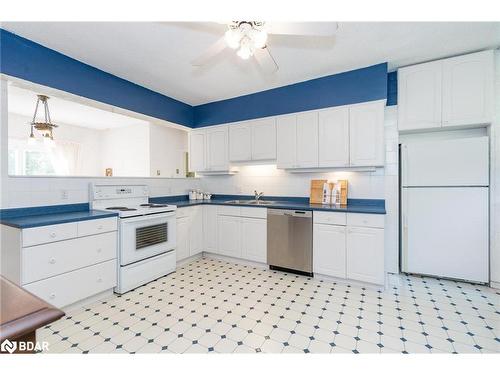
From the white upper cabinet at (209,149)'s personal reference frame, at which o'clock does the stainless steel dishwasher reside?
The stainless steel dishwasher is roughly at 9 o'clock from the white upper cabinet.

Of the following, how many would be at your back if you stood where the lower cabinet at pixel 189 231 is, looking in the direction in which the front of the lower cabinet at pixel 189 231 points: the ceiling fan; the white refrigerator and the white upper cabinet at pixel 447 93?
0

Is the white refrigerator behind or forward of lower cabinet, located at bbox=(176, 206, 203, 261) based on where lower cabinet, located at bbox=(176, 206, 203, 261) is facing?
forward

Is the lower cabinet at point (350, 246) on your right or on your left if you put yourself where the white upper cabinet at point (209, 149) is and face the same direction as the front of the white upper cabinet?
on your left

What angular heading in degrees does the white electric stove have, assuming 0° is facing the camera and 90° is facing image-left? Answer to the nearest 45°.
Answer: approximately 315°

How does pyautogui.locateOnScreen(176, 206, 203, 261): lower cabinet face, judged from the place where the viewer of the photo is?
facing the viewer and to the right of the viewer

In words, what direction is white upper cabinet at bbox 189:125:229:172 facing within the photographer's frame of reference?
facing the viewer and to the left of the viewer

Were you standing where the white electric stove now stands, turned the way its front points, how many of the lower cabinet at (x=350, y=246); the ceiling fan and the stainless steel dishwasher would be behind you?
0

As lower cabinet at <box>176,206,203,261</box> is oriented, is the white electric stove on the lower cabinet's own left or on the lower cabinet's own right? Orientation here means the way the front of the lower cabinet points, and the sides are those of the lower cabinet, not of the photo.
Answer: on the lower cabinet's own right

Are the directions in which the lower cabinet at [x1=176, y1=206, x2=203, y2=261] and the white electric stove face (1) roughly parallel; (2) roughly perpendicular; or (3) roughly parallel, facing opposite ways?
roughly parallel

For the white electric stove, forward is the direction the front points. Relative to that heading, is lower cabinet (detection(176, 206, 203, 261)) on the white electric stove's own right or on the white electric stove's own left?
on the white electric stove's own left

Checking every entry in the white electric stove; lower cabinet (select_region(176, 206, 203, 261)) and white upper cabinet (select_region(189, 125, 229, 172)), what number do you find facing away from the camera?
0

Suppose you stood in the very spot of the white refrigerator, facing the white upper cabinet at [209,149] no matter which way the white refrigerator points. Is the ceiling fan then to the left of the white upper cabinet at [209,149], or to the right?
left

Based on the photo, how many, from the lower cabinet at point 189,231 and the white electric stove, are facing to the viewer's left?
0

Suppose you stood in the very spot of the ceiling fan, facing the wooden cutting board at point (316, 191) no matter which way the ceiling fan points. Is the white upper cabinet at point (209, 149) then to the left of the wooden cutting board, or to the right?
left
